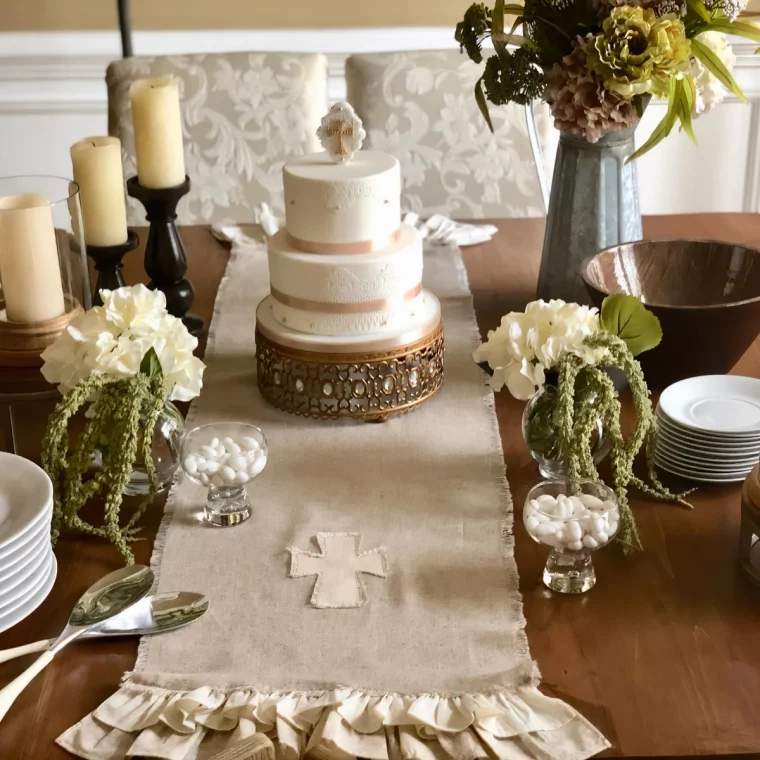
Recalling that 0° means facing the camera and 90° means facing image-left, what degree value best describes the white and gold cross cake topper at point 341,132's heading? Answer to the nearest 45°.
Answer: approximately 0°

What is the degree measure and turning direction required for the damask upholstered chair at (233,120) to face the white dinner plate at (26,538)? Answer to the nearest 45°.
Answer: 0° — it already faces it

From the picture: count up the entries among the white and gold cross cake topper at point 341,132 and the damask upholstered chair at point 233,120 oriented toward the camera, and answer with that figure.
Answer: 2

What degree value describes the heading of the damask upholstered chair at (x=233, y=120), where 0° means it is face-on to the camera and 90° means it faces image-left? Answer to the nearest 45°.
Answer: approximately 0°

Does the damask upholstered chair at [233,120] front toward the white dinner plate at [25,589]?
yes
